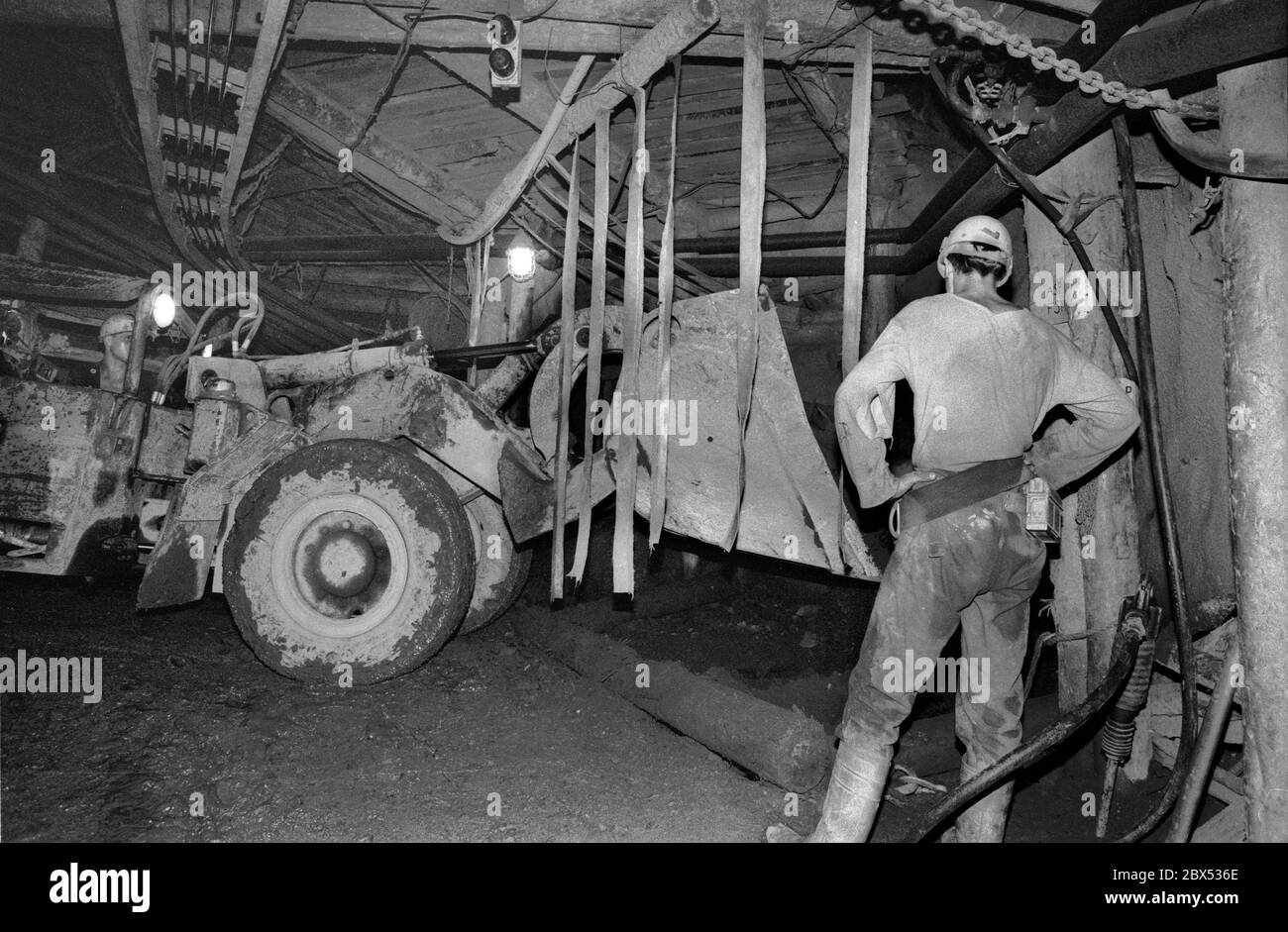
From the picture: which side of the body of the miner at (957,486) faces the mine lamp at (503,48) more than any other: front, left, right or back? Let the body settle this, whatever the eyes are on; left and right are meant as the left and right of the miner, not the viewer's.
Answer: left

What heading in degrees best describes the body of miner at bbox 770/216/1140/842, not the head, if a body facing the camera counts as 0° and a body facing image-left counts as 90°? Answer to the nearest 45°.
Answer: approximately 180°

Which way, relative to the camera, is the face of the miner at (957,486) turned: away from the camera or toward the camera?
away from the camera

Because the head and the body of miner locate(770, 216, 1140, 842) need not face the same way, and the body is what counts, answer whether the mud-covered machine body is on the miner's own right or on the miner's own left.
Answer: on the miner's own left

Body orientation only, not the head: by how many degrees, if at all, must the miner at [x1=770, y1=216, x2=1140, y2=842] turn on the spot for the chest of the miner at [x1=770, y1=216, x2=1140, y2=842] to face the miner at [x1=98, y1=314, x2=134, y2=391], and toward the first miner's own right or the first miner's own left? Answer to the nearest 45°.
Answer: approximately 90° to the first miner's own left
